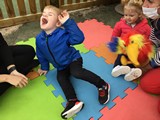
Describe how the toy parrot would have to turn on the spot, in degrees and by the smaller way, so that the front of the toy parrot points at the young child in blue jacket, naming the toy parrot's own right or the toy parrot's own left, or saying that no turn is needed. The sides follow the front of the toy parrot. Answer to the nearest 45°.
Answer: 0° — it already faces them

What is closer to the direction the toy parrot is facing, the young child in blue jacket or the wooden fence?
the young child in blue jacket

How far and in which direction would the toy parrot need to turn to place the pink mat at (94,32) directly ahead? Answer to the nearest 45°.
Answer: approximately 90° to its right

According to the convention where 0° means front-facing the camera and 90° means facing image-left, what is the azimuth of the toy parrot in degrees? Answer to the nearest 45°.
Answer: approximately 45°

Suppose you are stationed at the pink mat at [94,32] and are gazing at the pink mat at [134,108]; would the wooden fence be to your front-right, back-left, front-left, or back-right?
back-right
